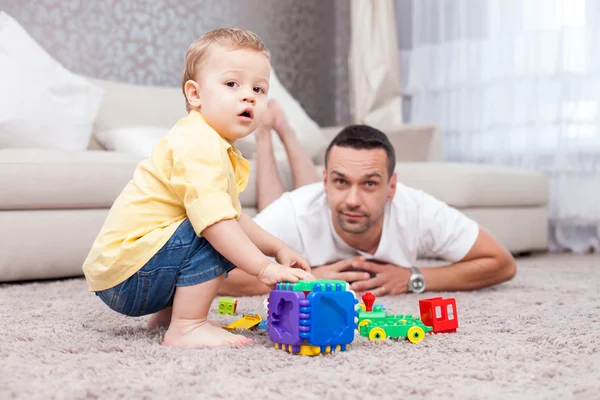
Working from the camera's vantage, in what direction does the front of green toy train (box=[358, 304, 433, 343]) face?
facing to the left of the viewer

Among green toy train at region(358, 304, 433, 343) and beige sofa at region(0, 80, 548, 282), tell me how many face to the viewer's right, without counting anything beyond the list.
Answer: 0

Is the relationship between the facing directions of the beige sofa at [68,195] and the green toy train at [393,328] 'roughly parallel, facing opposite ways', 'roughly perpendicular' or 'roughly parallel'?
roughly perpendicular

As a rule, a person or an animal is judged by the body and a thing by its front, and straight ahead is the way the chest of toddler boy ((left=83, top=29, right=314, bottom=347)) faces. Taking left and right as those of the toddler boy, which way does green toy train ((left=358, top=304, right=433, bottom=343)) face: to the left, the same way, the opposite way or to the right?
the opposite way

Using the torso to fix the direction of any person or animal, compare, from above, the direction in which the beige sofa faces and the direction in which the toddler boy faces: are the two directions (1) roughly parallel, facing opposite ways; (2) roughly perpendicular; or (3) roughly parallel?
roughly perpendicular

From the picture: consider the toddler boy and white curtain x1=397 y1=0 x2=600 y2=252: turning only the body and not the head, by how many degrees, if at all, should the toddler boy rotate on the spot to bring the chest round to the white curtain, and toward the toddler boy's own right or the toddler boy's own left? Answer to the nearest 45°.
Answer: approximately 45° to the toddler boy's own left

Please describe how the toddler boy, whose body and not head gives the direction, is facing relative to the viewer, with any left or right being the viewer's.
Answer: facing to the right of the viewer

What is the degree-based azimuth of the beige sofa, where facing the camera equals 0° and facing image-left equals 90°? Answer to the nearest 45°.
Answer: approximately 0°

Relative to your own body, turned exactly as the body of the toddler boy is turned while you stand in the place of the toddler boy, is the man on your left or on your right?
on your left
